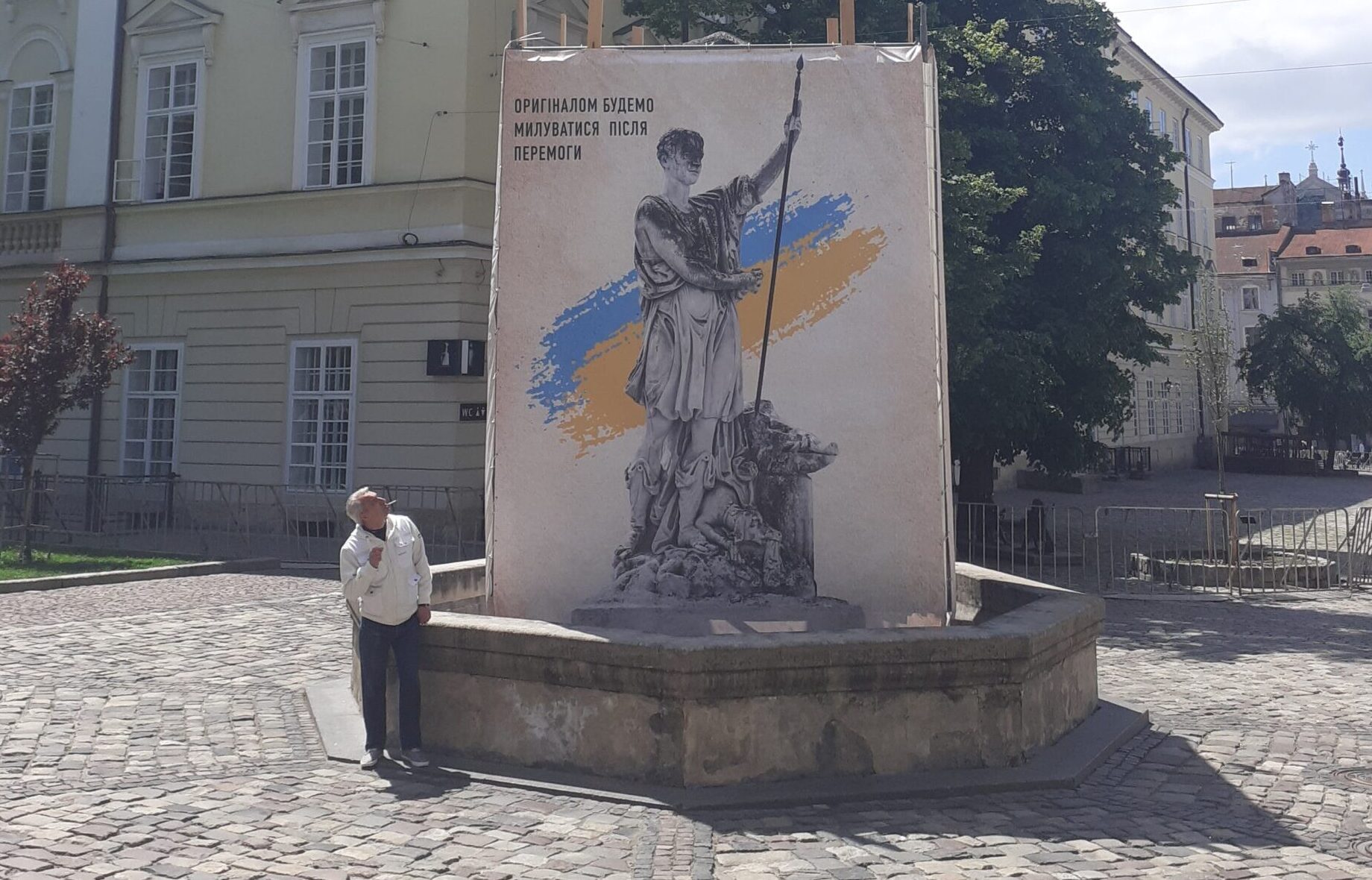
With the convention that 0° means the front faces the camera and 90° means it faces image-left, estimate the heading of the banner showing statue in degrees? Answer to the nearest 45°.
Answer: approximately 0°

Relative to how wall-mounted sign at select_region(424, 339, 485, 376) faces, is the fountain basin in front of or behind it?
in front

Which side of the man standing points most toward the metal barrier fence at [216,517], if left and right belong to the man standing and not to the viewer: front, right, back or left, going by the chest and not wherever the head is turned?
back

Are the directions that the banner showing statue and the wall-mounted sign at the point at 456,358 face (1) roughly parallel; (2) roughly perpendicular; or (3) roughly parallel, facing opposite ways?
roughly parallel

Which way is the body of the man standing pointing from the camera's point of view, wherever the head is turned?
toward the camera

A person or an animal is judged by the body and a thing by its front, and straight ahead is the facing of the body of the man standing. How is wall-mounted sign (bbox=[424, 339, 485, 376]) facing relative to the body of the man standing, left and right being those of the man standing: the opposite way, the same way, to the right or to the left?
the same way

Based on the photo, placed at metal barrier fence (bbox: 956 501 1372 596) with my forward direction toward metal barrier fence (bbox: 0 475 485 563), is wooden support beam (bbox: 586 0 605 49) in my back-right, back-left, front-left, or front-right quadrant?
front-left

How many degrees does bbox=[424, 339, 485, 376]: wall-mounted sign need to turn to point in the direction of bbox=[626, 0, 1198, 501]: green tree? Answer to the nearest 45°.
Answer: approximately 90° to its left

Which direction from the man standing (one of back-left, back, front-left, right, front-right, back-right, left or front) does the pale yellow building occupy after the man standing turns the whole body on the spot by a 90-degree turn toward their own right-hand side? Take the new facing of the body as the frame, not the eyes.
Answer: right

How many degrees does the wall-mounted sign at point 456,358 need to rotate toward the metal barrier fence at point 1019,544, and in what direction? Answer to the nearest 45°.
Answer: approximately 90° to its left

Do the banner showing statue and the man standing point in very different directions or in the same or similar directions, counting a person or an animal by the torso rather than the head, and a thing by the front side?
same or similar directions

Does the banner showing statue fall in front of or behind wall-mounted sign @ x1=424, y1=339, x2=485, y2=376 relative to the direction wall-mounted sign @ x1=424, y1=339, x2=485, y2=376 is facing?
in front

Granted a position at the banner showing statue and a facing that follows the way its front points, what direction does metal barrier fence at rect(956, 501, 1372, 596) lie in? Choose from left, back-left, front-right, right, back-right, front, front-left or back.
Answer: back-left

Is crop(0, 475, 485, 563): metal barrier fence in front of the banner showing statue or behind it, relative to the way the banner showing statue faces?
behind
